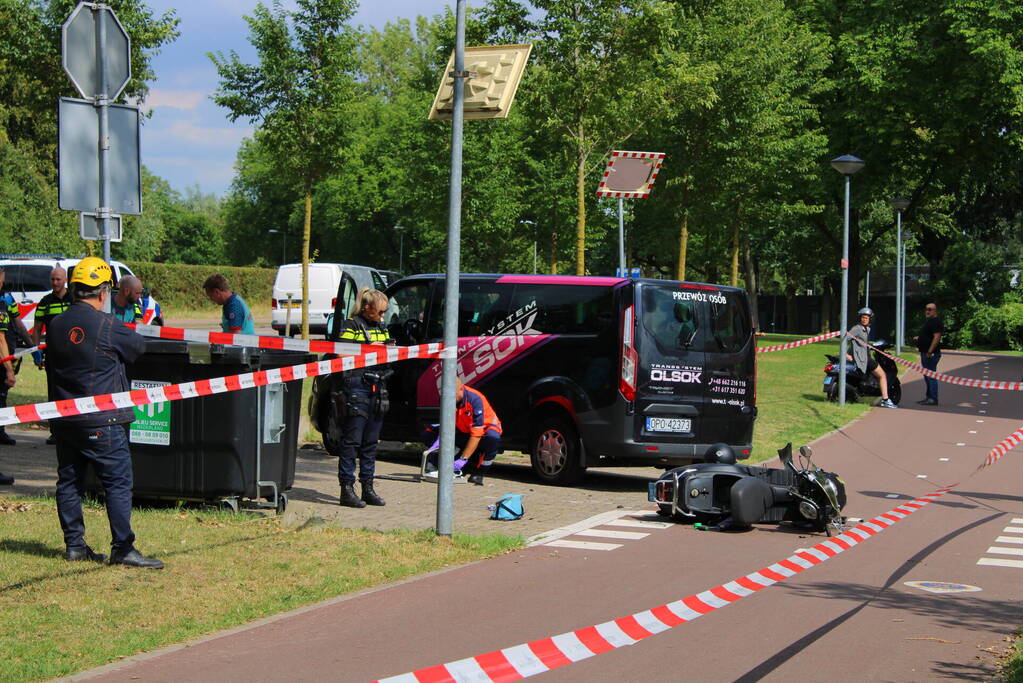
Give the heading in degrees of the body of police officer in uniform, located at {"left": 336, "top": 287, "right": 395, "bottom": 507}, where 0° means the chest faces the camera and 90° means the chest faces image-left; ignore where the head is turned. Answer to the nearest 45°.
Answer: approximately 315°

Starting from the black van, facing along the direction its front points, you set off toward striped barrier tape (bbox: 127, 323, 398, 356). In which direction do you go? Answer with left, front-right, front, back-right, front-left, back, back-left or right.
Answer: left

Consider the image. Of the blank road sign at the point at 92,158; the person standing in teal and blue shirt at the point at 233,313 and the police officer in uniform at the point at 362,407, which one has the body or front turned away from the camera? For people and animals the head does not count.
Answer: the blank road sign

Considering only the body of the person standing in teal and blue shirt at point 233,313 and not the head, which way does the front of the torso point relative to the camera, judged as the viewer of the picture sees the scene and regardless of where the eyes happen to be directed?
to the viewer's left

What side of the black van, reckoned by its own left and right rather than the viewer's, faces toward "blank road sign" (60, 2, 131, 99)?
left

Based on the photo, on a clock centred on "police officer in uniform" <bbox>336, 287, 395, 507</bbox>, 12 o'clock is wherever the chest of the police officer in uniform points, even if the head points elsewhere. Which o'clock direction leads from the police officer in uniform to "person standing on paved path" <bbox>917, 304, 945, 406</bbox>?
The person standing on paved path is roughly at 9 o'clock from the police officer in uniform.

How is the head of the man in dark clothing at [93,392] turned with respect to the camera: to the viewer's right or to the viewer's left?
to the viewer's right

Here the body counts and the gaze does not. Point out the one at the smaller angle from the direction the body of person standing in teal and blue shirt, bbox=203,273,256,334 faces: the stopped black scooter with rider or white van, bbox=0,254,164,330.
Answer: the white van

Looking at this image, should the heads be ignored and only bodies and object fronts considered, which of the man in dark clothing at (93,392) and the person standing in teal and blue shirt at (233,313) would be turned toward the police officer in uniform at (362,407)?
the man in dark clothing

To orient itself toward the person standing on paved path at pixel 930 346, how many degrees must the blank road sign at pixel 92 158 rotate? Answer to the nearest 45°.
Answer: approximately 45° to its right

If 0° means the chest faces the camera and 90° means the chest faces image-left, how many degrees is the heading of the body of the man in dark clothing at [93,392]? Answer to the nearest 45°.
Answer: approximately 225°

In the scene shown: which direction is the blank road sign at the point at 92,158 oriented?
away from the camera

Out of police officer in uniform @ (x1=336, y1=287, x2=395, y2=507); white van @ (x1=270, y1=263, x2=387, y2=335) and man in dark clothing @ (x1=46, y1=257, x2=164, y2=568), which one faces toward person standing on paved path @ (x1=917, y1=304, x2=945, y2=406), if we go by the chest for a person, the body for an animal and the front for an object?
the man in dark clothing
